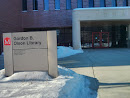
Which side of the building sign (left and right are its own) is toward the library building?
back

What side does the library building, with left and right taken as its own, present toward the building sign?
front

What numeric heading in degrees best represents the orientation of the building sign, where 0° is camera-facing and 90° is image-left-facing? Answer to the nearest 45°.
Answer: approximately 0°

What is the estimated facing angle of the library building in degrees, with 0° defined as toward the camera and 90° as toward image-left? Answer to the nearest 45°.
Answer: approximately 0°

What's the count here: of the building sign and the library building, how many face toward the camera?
2
